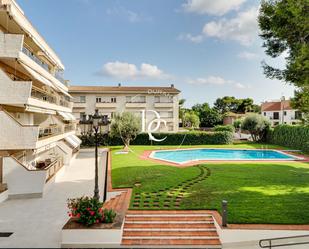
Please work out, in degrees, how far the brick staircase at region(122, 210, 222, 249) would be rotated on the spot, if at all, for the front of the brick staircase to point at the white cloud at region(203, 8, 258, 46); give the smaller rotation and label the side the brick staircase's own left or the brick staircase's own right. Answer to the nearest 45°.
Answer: approximately 180°

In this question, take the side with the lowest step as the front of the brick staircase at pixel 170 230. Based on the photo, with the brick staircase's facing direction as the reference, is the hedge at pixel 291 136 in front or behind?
behind

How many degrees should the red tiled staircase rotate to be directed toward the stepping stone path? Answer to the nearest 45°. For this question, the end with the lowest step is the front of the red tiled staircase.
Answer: approximately 180°

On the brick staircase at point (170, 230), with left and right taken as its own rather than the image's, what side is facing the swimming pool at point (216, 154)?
back

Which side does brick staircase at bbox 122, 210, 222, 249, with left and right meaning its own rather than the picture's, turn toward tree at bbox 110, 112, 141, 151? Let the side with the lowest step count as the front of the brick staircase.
back

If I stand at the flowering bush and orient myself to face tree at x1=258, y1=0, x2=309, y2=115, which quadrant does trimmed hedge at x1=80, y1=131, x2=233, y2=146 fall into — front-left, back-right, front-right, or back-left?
front-left

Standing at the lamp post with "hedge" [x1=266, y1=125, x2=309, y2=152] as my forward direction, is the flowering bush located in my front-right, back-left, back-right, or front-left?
back-right

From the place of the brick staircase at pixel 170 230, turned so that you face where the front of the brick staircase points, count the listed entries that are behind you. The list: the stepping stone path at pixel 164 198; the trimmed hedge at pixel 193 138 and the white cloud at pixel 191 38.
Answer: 3

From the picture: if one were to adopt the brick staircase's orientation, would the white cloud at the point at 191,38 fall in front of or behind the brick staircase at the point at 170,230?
behind

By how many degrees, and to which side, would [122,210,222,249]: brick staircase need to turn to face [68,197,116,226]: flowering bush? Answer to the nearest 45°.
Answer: approximately 90° to its right

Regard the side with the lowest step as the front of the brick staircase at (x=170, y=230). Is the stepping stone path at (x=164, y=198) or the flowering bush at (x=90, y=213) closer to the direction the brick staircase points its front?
the flowering bush

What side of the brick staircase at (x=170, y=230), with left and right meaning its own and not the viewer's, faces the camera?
front

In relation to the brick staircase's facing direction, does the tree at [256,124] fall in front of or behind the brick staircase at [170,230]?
behind
